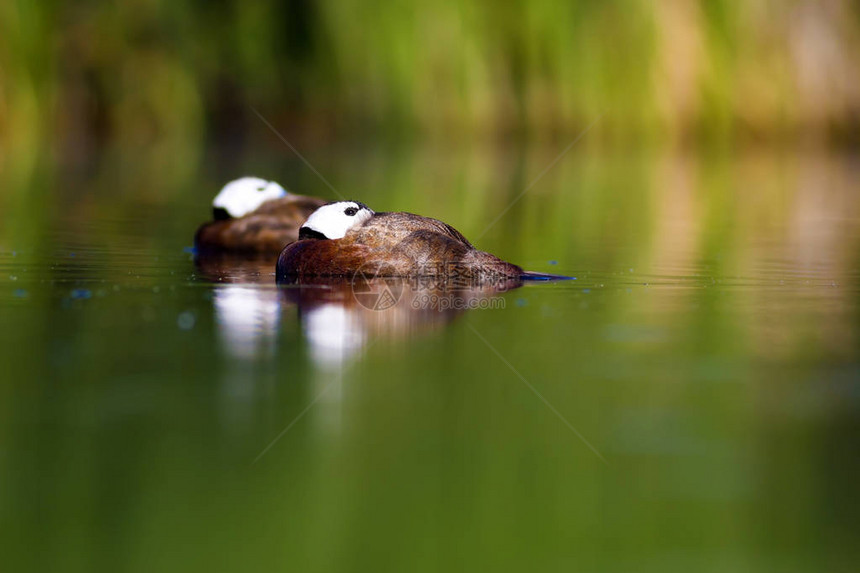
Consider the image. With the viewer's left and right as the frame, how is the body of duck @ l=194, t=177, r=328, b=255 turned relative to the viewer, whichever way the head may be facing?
facing to the left of the viewer

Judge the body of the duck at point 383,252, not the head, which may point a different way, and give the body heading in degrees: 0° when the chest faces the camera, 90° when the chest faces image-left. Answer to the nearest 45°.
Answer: approximately 90°

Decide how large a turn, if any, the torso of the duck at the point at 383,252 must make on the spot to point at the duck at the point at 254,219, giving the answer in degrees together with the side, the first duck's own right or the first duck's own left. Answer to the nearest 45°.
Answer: approximately 45° to the first duck's own right

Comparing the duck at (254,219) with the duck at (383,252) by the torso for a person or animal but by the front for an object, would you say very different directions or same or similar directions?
same or similar directions

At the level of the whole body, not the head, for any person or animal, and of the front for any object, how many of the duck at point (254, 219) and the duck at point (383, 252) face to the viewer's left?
2

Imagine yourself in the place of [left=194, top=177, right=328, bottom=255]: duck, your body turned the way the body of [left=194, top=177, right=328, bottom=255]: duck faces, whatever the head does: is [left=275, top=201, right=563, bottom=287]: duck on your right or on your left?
on your left
